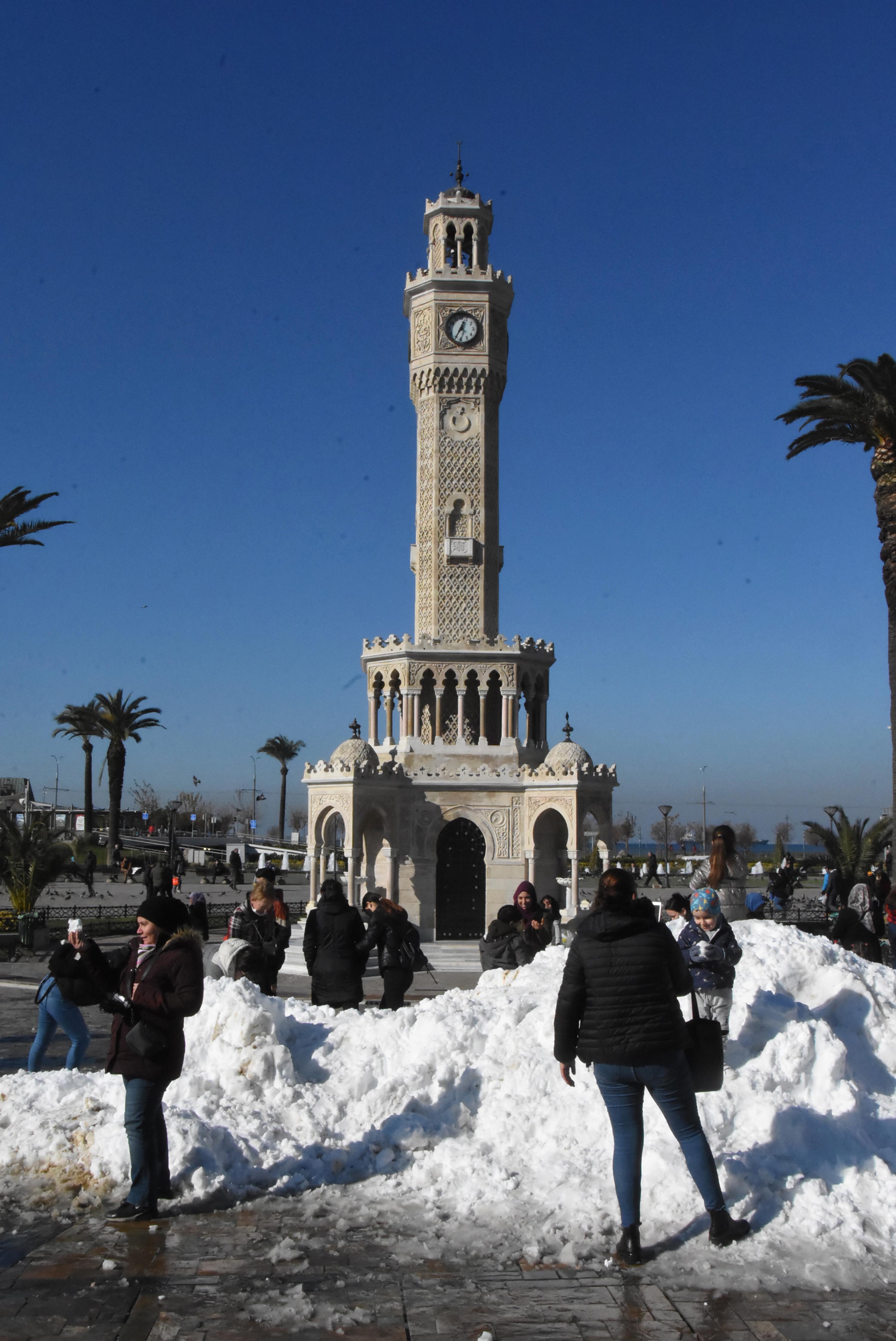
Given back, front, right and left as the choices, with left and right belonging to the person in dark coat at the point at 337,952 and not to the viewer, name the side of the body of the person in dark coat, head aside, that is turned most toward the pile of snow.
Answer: back

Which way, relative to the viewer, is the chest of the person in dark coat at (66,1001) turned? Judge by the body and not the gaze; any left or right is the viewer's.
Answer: facing away from the viewer and to the right of the viewer

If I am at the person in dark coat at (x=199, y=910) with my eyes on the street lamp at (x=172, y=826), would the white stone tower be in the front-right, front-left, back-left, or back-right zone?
front-right

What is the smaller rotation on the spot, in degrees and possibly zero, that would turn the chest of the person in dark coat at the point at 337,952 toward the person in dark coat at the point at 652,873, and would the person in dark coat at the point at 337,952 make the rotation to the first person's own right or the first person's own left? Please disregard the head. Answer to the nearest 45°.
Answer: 0° — they already face them

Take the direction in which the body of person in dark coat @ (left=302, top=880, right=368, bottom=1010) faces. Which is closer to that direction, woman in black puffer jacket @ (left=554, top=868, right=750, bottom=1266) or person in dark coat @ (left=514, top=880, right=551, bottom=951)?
the person in dark coat

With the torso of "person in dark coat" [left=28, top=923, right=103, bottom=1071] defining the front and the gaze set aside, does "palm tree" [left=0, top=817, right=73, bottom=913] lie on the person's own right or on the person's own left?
on the person's own left

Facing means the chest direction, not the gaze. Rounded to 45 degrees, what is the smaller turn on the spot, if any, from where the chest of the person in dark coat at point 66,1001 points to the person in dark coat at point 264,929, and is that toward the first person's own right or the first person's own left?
0° — they already face them

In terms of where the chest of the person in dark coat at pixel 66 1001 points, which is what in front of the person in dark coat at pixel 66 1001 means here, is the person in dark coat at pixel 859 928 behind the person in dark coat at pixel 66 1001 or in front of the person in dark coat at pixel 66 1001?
in front

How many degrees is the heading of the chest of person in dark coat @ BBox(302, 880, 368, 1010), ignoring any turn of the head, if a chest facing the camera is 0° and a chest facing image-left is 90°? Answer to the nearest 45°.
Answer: approximately 180°

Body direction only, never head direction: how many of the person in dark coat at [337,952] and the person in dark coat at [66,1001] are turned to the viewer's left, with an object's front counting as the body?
0

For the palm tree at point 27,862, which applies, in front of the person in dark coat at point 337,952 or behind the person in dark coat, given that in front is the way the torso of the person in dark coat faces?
in front

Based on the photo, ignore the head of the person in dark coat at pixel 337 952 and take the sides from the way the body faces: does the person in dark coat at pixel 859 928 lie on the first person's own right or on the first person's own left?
on the first person's own right
